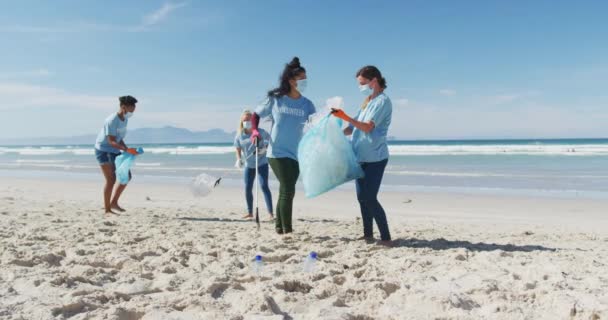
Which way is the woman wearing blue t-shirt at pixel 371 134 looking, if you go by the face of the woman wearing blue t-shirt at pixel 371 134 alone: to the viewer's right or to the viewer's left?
to the viewer's left

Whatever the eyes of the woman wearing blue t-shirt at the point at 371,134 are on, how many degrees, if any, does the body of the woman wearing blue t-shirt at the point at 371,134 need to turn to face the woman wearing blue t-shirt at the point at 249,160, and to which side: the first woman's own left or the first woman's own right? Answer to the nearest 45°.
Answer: approximately 45° to the first woman's own right

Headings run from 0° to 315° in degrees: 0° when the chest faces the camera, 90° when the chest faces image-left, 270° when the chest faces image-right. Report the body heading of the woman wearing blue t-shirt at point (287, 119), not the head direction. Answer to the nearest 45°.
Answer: approximately 315°

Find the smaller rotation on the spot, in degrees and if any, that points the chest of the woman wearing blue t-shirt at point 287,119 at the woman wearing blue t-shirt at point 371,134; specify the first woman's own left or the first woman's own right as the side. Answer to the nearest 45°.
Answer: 0° — they already face them

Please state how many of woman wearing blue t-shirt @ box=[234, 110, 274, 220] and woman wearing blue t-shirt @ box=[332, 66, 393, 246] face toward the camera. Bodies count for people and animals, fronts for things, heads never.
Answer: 1

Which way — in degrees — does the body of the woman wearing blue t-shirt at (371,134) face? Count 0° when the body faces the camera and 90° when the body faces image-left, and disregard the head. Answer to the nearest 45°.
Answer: approximately 90°

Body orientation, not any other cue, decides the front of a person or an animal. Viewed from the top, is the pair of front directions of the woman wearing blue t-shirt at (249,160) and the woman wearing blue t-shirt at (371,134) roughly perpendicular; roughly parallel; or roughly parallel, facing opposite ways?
roughly perpendicular
